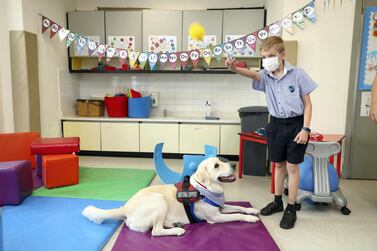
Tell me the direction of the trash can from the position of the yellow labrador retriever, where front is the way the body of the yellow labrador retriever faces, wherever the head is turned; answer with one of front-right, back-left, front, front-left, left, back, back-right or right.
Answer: front-left

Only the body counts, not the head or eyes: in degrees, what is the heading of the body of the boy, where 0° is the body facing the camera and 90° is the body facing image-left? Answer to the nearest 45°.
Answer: approximately 45°

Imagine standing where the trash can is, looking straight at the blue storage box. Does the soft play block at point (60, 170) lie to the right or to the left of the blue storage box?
left

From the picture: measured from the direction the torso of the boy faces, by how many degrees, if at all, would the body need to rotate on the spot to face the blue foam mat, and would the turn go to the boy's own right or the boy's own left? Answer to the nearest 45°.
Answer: approximately 45° to the boy's own right

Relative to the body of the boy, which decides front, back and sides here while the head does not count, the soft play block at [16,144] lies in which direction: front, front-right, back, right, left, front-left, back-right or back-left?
front-right

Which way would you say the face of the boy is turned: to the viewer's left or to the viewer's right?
to the viewer's left

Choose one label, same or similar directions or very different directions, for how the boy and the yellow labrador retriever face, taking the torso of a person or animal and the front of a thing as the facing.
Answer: very different directions

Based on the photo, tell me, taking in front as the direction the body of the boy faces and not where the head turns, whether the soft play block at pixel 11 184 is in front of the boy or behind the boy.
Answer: in front

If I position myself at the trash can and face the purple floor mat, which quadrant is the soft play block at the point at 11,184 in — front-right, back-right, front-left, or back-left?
front-right

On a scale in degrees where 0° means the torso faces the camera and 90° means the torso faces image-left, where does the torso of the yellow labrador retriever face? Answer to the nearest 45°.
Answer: approximately 270°

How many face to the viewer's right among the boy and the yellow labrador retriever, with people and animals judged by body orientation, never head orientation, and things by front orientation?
1

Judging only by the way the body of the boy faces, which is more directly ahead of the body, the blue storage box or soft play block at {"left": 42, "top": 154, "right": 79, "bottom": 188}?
the soft play block

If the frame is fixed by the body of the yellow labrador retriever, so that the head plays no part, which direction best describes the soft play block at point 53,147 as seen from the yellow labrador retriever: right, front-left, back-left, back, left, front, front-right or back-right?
back-left

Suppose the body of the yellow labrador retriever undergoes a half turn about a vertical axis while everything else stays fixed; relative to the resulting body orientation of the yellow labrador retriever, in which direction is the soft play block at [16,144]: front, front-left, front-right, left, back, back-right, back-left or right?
front-right

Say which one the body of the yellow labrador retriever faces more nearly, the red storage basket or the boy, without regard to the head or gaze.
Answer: the boy
